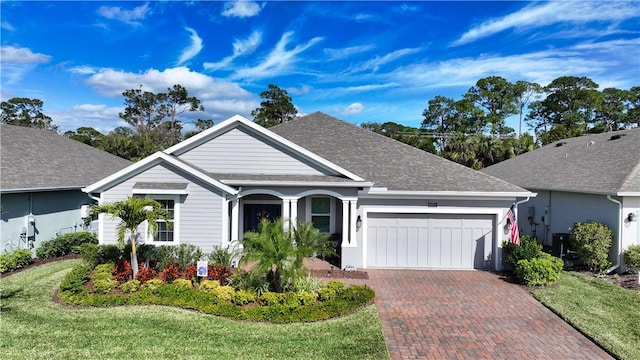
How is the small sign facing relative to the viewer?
toward the camera

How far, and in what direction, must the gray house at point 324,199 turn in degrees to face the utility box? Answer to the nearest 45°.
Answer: approximately 90° to its left

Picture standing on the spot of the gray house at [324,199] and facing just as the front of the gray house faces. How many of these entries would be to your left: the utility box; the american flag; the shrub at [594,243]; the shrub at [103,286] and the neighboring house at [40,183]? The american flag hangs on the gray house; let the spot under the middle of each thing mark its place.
3

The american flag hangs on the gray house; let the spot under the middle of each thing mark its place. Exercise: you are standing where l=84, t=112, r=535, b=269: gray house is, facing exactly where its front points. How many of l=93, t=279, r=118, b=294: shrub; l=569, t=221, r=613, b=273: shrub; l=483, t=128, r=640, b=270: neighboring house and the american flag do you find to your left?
3

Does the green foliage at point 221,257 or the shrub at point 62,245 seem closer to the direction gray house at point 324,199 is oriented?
the green foliage

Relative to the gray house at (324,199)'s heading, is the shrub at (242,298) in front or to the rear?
in front

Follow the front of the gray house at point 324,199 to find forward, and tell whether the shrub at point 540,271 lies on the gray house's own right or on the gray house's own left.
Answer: on the gray house's own left

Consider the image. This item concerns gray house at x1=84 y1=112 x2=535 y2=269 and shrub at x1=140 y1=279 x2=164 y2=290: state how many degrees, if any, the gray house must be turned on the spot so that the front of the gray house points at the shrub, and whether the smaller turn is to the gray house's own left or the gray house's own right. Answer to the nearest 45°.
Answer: approximately 45° to the gray house's own right

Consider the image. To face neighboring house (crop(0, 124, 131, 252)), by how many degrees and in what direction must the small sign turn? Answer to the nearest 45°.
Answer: approximately 135° to its right

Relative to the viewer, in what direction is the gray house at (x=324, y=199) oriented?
toward the camera

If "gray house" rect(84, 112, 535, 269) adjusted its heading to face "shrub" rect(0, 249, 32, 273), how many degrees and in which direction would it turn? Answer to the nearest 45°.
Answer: approximately 90° to its right

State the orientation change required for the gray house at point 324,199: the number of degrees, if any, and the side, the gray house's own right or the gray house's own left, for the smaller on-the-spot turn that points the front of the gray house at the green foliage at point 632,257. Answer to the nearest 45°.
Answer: approximately 90° to the gray house's own left

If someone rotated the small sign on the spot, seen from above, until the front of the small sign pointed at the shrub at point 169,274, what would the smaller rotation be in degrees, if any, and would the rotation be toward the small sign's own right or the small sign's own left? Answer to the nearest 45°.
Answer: approximately 135° to the small sign's own right
